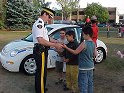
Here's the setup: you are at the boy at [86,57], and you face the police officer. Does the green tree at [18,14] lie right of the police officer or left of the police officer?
right

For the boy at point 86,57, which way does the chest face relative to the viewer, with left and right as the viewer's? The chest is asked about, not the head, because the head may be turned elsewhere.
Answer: facing away from the viewer and to the left of the viewer

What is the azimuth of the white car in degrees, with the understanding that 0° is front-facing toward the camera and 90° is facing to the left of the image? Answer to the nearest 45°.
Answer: approximately 45°

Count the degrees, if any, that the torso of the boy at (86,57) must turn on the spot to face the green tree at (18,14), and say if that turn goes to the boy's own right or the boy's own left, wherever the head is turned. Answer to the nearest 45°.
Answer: approximately 45° to the boy's own right

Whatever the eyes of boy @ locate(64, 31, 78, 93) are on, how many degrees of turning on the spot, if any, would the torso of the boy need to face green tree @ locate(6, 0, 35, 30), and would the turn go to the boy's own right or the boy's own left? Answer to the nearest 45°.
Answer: approximately 90° to the boy's own right

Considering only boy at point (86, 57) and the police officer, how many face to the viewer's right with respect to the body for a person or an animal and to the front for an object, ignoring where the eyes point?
1

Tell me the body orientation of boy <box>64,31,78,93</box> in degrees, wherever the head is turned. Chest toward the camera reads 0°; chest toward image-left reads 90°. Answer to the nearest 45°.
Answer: approximately 90°

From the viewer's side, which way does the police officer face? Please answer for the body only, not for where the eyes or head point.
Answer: to the viewer's right

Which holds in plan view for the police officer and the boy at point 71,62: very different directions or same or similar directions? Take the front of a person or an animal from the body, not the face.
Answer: very different directions
